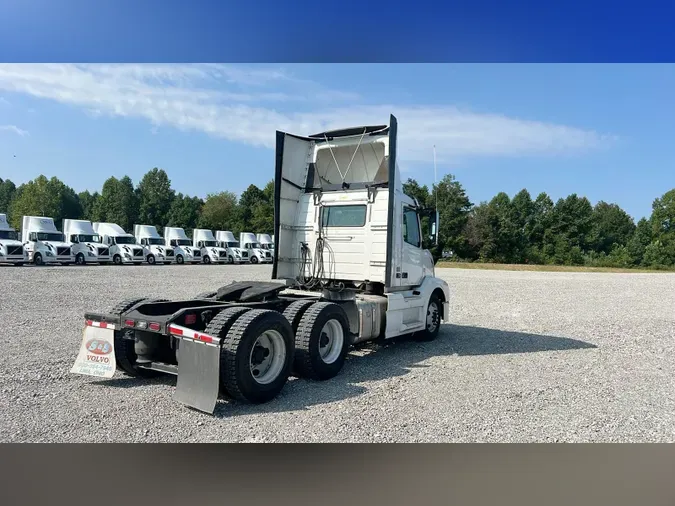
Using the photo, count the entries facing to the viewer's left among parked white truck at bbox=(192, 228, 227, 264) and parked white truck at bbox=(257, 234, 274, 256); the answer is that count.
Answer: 0

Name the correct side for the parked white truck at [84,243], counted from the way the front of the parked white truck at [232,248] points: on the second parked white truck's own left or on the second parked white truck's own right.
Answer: on the second parked white truck's own right

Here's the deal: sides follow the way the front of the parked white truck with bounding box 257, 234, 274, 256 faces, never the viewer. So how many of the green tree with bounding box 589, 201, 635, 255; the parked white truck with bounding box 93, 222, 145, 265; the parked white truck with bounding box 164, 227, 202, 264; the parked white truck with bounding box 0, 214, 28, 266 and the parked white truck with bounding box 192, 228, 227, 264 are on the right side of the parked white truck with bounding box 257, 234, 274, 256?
4

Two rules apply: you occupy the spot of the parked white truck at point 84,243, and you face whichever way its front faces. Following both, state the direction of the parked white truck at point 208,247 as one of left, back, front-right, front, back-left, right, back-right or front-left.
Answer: left

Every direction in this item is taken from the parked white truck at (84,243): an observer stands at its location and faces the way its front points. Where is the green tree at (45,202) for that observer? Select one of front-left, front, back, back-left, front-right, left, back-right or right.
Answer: back-left

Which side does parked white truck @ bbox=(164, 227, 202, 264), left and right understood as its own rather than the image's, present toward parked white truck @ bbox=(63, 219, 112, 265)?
right

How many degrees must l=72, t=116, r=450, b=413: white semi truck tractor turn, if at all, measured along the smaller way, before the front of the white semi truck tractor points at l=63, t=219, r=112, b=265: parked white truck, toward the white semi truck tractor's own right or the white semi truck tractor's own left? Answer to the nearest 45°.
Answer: approximately 90° to the white semi truck tractor's own left

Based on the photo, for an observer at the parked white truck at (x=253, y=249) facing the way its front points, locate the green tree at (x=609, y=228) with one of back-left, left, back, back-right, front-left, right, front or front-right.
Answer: front-left

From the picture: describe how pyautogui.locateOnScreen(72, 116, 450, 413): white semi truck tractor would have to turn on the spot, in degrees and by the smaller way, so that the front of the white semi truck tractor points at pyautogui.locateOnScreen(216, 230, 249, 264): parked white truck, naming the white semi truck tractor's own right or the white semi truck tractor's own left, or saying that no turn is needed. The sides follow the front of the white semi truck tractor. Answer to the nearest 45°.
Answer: approximately 45° to the white semi truck tractor's own left

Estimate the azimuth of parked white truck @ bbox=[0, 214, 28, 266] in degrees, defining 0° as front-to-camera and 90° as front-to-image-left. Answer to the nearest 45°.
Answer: approximately 315°

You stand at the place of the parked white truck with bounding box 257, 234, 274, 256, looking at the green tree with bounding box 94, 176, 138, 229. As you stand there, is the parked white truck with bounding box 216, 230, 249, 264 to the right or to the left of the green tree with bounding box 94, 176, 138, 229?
left

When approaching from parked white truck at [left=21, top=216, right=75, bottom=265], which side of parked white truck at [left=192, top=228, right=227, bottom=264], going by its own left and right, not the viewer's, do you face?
right

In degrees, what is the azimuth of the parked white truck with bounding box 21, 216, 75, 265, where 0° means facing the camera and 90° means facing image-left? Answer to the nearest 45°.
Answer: approximately 315°

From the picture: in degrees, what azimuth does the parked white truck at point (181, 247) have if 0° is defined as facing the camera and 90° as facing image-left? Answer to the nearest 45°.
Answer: approximately 315°
